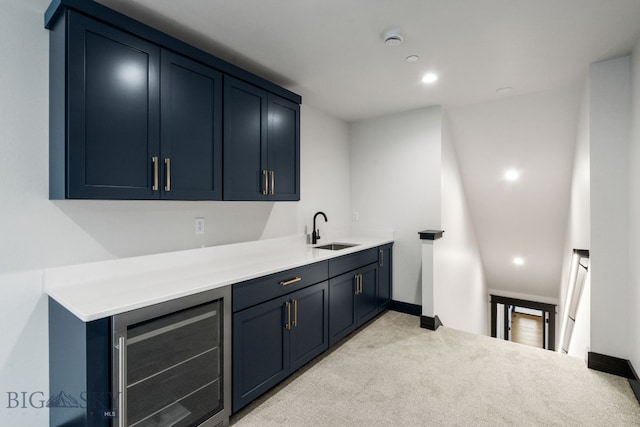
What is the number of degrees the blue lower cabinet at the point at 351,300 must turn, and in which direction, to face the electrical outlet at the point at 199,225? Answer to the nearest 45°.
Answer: approximately 90° to its right

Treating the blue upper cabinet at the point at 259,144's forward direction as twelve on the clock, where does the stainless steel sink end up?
The stainless steel sink is roughly at 9 o'clock from the blue upper cabinet.

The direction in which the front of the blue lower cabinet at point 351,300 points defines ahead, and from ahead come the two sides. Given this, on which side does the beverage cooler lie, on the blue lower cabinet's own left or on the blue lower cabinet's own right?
on the blue lower cabinet's own right
